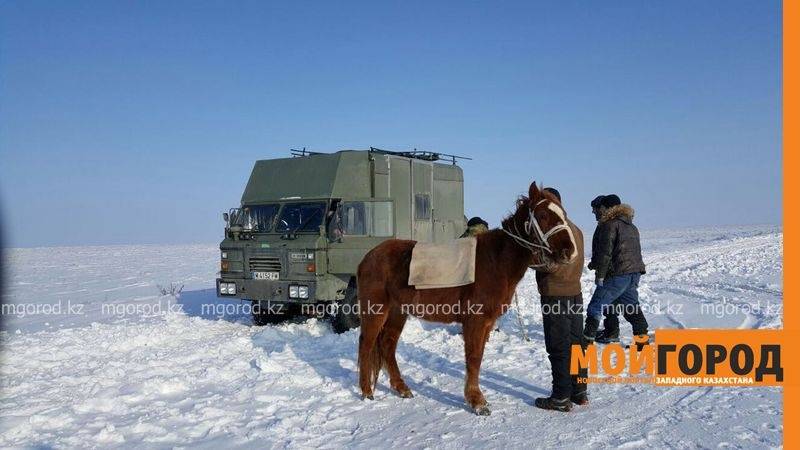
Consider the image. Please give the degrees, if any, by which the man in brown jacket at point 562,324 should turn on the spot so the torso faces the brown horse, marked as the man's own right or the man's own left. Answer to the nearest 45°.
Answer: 0° — they already face it

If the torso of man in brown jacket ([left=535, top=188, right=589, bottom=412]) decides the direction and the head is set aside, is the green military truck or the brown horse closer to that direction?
the brown horse

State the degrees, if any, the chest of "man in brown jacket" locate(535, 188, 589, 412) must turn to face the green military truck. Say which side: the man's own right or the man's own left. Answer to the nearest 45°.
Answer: approximately 45° to the man's own right

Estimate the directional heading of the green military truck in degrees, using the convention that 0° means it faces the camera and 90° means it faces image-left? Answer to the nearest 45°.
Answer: approximately 45°

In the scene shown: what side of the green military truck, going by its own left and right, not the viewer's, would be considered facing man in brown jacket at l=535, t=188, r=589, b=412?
left

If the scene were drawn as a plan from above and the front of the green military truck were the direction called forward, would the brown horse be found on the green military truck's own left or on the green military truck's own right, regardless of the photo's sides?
on the green military truck's own left

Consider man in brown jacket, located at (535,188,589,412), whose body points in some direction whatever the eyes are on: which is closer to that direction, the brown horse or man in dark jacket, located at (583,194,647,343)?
the brown horse

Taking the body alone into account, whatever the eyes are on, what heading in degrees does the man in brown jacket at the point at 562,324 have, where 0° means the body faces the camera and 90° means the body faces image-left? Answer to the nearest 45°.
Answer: approximately 90°

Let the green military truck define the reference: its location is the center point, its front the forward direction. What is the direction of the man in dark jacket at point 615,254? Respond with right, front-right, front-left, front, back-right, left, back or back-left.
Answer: left
